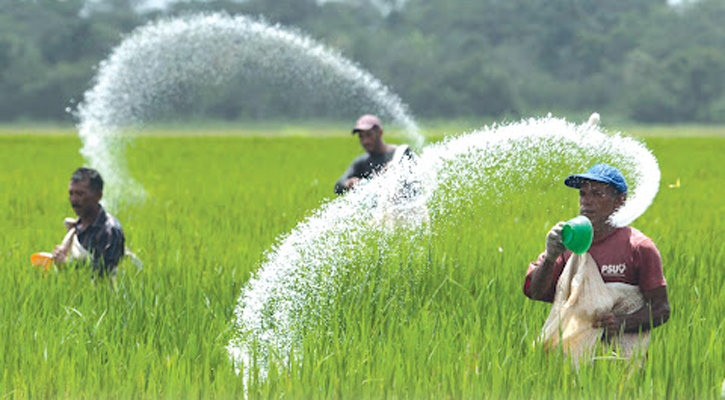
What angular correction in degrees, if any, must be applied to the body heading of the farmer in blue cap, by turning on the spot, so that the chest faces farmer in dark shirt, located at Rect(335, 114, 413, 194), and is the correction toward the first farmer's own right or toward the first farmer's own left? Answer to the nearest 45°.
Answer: approximately 90° to the first farmer's own right

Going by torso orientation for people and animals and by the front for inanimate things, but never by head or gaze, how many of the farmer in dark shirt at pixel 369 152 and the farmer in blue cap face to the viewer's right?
0

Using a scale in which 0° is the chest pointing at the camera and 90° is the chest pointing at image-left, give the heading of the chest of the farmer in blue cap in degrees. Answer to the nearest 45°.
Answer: approximately 45°

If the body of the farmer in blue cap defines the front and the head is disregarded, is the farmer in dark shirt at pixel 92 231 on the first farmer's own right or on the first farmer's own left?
on the first farmer's own right

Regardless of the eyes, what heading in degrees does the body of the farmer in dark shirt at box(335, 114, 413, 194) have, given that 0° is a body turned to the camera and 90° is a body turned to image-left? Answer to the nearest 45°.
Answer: approximately 45°

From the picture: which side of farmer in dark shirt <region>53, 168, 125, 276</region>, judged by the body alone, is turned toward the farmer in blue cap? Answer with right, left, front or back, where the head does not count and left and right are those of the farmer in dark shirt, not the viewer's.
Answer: left

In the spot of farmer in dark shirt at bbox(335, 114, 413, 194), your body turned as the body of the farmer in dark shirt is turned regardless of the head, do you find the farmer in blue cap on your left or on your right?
on your left

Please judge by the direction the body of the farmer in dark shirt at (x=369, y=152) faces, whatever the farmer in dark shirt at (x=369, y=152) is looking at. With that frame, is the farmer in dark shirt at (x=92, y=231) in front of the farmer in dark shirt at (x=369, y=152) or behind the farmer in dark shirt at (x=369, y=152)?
in front
